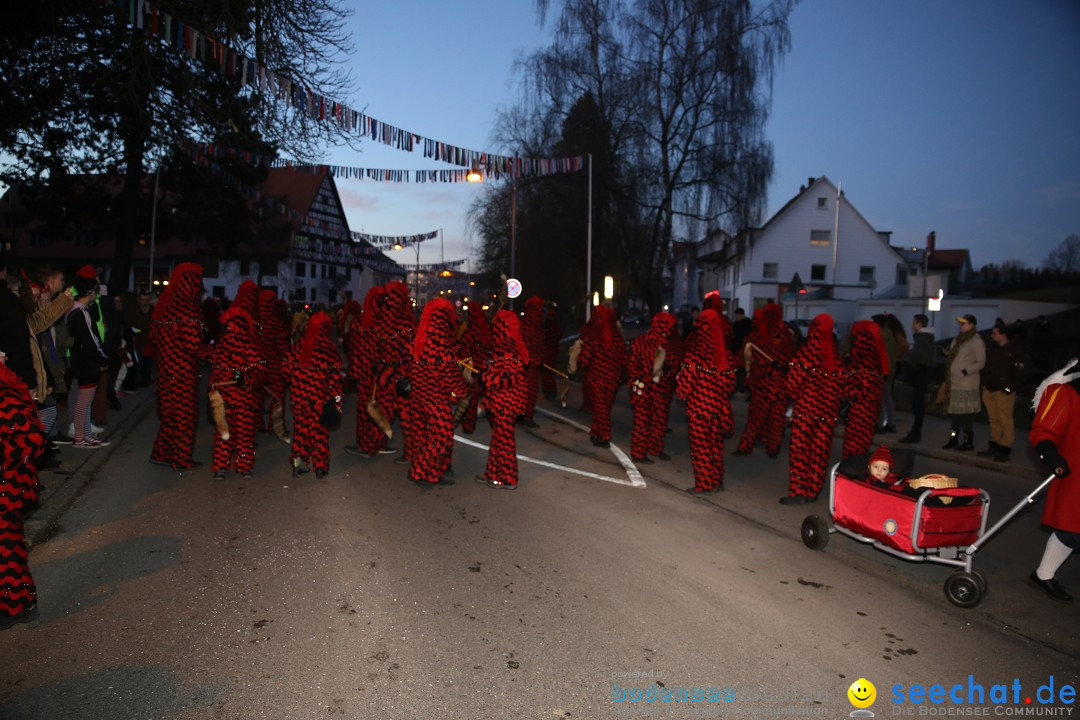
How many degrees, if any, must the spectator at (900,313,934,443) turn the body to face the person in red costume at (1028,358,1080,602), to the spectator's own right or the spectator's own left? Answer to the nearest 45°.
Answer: approximately 90° to the spectator's own left

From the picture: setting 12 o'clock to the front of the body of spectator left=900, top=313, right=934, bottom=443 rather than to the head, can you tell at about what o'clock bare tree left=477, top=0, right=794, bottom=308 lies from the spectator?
The bare tree is roughly at 2 o'clock from the spectator.

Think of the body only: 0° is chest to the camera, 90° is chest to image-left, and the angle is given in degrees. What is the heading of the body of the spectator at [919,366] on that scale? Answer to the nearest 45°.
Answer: approximately 90°

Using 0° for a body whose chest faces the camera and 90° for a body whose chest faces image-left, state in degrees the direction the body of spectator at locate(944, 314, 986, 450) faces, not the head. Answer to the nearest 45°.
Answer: approximately 45°

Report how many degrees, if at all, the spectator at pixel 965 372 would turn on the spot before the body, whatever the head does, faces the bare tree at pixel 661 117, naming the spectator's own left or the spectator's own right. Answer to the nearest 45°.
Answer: approximately 90° to the spectator's own right

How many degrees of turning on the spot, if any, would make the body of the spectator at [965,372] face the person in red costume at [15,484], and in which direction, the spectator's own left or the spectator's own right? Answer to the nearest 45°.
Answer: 0° — they already face them
